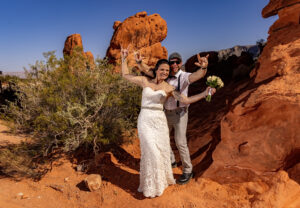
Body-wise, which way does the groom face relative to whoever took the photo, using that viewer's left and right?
facing the viewer and to the left of the viewer

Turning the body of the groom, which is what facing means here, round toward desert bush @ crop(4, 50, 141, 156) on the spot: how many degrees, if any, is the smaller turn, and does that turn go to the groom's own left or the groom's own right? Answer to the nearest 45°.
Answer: approximately 90° to the groom's own right

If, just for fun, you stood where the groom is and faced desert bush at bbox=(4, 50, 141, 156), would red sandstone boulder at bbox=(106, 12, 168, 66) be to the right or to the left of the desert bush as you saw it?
right

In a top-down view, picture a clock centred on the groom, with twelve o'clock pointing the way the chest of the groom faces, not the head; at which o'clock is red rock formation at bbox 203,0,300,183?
The red rock formation is roughly at 8 o'clock from the groom.
